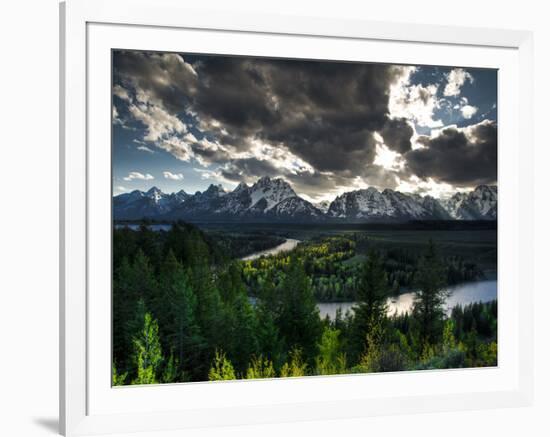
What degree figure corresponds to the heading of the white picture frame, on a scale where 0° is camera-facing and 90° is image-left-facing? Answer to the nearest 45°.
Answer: approximately 315°
